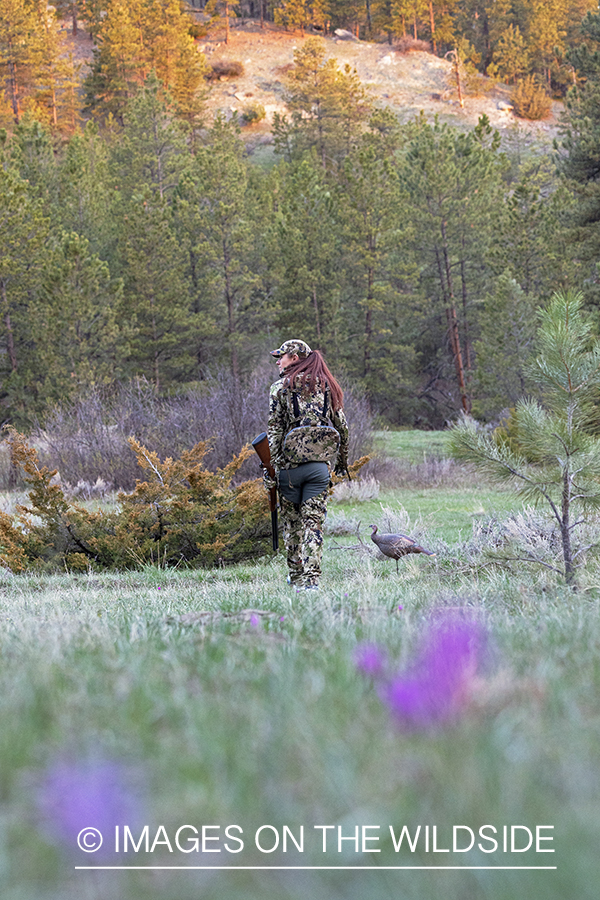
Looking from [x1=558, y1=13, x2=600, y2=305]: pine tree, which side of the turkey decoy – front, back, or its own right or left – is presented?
right

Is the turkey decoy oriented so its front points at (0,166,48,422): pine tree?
no

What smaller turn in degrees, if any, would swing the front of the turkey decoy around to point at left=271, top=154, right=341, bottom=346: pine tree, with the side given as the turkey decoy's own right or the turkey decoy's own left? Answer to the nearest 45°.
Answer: approximately 90° to the turkey decoy's own right

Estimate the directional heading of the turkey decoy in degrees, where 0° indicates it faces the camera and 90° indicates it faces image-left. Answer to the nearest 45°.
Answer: approximately 90°

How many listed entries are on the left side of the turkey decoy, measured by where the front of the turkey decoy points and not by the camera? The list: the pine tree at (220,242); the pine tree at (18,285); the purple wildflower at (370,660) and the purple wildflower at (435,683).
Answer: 2

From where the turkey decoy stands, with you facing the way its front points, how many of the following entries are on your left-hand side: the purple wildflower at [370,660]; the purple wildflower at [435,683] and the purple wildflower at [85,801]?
3

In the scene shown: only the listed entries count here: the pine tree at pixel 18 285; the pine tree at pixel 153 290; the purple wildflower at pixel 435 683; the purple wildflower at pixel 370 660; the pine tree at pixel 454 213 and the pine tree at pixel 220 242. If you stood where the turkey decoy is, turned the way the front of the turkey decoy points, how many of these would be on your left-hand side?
2

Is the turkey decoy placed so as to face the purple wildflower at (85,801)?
no

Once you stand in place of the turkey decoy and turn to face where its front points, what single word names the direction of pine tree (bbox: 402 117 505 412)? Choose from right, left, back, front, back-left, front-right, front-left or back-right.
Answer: right

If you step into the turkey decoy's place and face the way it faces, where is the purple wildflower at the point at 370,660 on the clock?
The purple wildflower is roughly at 9 o'clock from the turkey decoy.

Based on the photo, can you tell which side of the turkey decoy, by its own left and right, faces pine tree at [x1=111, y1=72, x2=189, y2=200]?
right

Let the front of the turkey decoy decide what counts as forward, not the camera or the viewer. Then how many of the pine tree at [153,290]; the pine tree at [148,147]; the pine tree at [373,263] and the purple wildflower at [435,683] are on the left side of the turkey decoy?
1

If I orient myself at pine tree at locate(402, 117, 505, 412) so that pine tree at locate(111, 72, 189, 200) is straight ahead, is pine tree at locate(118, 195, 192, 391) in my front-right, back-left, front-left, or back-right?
front-left

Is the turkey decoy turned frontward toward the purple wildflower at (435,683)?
no
